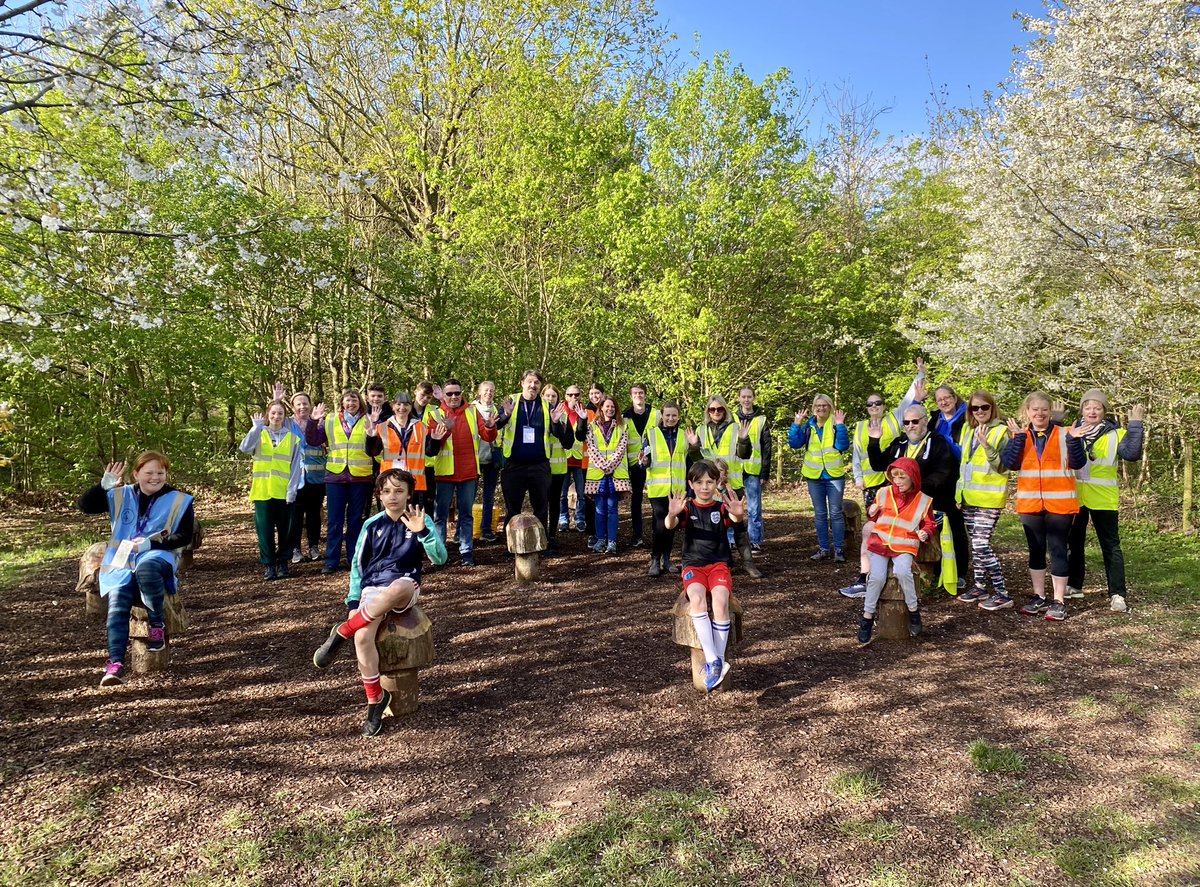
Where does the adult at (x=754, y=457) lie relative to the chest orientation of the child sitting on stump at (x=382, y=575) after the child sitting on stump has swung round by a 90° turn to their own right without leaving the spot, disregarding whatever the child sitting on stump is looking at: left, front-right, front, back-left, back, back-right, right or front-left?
back-right

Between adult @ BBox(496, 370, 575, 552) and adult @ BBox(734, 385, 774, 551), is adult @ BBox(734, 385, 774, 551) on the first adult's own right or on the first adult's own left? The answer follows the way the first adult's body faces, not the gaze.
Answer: on the first adult's own left

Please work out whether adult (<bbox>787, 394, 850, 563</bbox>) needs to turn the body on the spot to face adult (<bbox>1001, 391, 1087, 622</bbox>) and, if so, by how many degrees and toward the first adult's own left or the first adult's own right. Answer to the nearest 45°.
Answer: approximately 45° to the first adult's own left
